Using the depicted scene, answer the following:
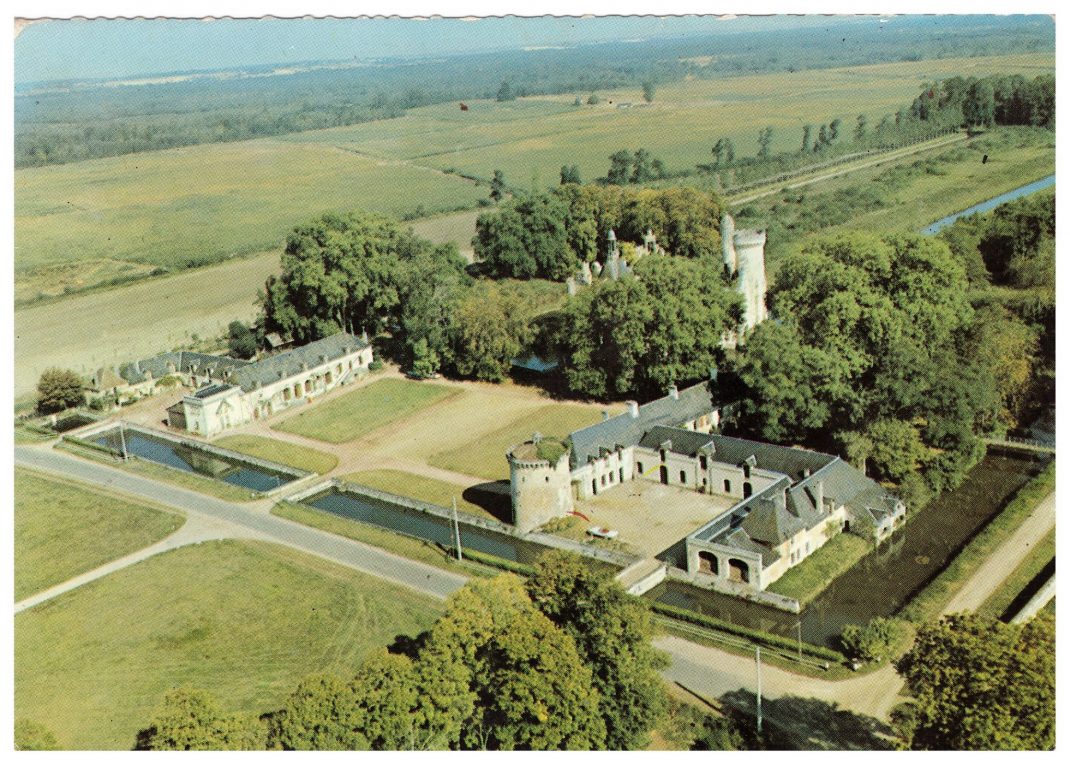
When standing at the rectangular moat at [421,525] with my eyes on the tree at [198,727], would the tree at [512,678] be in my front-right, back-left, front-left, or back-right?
front-left

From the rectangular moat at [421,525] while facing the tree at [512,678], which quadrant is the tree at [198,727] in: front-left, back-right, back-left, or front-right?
front-right

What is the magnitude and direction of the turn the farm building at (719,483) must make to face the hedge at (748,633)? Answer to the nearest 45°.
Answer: approximately 45° to its left

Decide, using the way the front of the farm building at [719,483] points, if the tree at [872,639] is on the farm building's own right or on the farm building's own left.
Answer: on the farm building's own left

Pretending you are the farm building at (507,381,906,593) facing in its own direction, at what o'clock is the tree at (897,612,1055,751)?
The tree is roughly at 10 o'clock from the farm building.

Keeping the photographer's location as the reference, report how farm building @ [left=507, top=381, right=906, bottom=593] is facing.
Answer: facing the viewer and to the left of the viewer

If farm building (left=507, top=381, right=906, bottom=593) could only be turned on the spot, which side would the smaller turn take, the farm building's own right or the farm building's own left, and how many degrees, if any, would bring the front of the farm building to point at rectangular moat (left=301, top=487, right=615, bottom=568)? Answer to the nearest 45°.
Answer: approximately 45° to the farm building's own right

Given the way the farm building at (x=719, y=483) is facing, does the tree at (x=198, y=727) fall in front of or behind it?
in front

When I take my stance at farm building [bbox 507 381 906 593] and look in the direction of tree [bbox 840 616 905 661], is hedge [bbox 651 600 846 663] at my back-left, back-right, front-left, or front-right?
front-right
